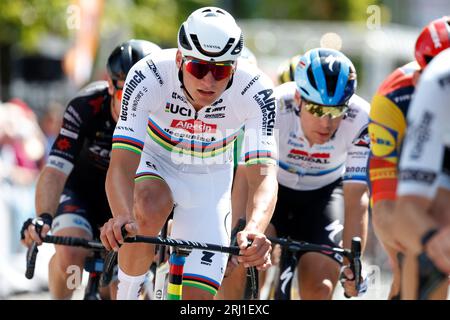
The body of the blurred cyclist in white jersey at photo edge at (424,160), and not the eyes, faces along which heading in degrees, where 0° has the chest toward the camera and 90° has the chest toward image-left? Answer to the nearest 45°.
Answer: approximately 0°

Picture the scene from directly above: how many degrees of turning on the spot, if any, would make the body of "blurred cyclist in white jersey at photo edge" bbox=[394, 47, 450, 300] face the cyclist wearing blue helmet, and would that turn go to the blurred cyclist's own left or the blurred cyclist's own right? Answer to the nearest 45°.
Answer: approximately 180°

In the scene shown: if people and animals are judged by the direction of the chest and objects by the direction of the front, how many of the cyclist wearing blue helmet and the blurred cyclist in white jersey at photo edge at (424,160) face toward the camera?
2

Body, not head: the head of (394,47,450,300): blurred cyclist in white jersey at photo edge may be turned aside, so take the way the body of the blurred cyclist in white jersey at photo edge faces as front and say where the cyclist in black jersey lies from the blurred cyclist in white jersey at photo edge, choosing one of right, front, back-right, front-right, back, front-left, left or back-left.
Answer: back-right
